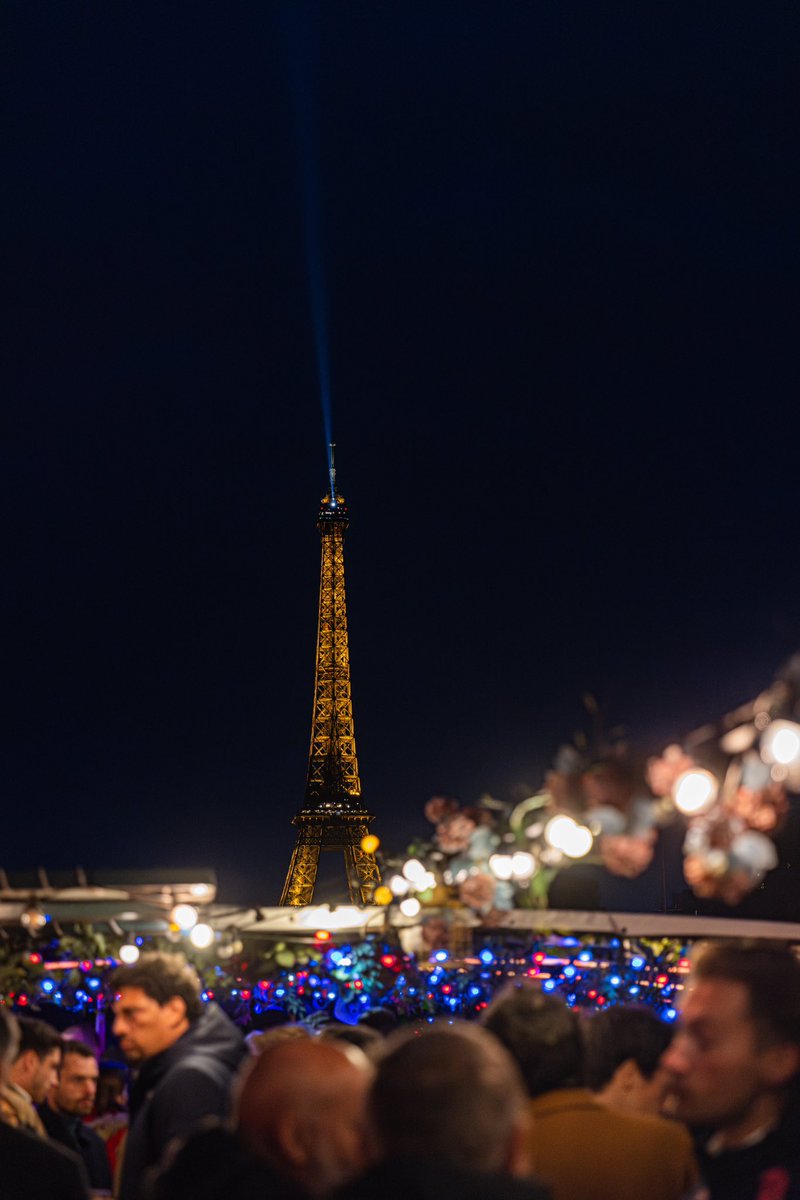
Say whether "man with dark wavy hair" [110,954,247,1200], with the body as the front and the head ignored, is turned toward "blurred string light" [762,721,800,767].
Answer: no

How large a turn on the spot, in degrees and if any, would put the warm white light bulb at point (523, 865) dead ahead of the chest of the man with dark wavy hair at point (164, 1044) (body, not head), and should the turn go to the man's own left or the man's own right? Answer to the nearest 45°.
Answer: approximately 135° to the man's own right

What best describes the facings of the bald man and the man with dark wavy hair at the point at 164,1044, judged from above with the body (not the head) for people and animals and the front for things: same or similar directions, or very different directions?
very different directions

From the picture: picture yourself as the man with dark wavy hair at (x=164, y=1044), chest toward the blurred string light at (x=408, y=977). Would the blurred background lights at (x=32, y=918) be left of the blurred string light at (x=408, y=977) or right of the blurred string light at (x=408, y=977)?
left

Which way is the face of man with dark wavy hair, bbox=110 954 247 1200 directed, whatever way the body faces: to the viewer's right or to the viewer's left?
to the viewer's left

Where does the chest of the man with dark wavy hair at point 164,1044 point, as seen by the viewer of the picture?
to the viewer's left

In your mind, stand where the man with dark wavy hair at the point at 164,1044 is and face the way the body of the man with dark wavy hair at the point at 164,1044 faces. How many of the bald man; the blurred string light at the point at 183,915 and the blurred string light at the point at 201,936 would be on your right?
2

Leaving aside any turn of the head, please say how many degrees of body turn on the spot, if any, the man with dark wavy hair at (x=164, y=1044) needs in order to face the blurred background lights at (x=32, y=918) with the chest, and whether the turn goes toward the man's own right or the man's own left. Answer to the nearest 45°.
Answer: approximately 90° to the man's own right

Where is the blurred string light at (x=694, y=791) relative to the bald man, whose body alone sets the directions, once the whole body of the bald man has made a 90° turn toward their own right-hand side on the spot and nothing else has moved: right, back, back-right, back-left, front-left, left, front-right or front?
back-left

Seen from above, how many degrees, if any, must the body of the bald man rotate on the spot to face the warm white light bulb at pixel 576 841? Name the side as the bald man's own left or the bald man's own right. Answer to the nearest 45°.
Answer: approximately 45° to the bald man's own left
